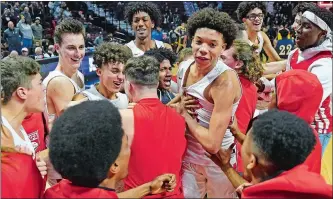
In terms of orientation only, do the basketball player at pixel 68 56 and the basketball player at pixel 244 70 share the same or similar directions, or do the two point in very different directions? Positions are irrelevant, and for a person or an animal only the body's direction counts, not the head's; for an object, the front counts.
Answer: very different directions

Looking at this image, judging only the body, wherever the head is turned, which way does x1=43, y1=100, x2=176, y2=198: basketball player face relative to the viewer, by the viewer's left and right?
facing away from the viewer and to the right of the viewer

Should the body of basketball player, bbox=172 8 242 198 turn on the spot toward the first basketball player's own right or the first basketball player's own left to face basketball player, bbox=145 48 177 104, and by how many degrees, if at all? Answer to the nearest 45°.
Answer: approximately 90° to the first basketball player's own right

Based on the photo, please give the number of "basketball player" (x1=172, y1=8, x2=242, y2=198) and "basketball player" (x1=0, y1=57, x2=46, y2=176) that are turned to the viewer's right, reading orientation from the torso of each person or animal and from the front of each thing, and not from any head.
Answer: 1

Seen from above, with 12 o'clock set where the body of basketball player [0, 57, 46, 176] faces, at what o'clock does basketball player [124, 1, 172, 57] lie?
basketball player [124, 1, 172, 57] is roughly at 10 o'clock from basketball player [0, 57, 46, 176].

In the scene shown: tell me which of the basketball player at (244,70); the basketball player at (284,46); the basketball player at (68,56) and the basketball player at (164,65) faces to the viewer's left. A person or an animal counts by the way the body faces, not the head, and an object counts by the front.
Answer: the basketball player at (244,70)

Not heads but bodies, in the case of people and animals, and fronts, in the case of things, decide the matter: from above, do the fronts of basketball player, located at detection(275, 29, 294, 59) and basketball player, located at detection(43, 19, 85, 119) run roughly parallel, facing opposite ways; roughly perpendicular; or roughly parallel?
roughly perpendicular
